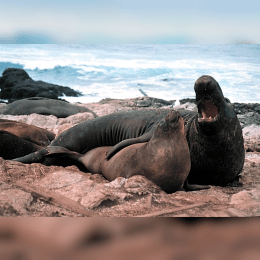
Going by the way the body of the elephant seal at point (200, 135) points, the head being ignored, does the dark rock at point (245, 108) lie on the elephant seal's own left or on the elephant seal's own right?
on the elephant seal's own left

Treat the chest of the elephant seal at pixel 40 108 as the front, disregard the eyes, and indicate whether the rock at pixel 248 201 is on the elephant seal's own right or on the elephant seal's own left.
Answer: on the elephant seal's own left

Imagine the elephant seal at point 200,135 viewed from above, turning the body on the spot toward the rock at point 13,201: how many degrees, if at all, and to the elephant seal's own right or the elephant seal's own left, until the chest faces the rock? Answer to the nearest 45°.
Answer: approximately 90° to the elephant seal's own right

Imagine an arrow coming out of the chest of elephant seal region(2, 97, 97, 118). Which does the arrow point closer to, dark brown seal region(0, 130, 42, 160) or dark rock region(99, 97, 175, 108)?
the dark brown seal

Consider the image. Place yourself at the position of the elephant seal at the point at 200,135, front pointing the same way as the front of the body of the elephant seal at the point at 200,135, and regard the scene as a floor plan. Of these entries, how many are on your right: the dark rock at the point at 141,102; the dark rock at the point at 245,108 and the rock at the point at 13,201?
1

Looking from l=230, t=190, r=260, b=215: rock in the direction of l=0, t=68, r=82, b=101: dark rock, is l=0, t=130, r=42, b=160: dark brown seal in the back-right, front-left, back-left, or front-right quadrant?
front-left

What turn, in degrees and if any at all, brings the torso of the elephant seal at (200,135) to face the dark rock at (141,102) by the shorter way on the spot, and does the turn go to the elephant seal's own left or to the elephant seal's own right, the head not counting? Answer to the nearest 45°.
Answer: approximately 135° to the elephant seal's own left

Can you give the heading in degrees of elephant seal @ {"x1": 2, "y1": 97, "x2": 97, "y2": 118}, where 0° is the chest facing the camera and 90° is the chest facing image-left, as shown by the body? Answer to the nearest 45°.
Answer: approximately 90°

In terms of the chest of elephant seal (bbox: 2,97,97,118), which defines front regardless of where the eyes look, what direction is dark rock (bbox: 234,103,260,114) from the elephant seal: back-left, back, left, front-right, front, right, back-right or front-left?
back-left

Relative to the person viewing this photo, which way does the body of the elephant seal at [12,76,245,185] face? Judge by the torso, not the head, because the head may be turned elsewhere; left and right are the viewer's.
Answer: facing the viewer and to the right of the viewer

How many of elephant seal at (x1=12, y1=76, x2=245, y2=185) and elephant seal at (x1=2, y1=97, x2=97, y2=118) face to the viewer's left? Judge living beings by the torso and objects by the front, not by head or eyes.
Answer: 1

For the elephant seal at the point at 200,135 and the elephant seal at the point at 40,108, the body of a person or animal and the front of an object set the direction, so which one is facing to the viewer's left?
the elephant seal at the point at 40,108

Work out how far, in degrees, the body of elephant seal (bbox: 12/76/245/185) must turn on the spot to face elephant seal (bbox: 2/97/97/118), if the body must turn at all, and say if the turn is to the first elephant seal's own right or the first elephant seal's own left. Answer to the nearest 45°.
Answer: approximately 180°

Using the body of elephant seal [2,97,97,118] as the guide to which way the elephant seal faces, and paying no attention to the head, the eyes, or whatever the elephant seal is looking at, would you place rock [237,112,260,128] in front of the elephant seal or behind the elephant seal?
behind
